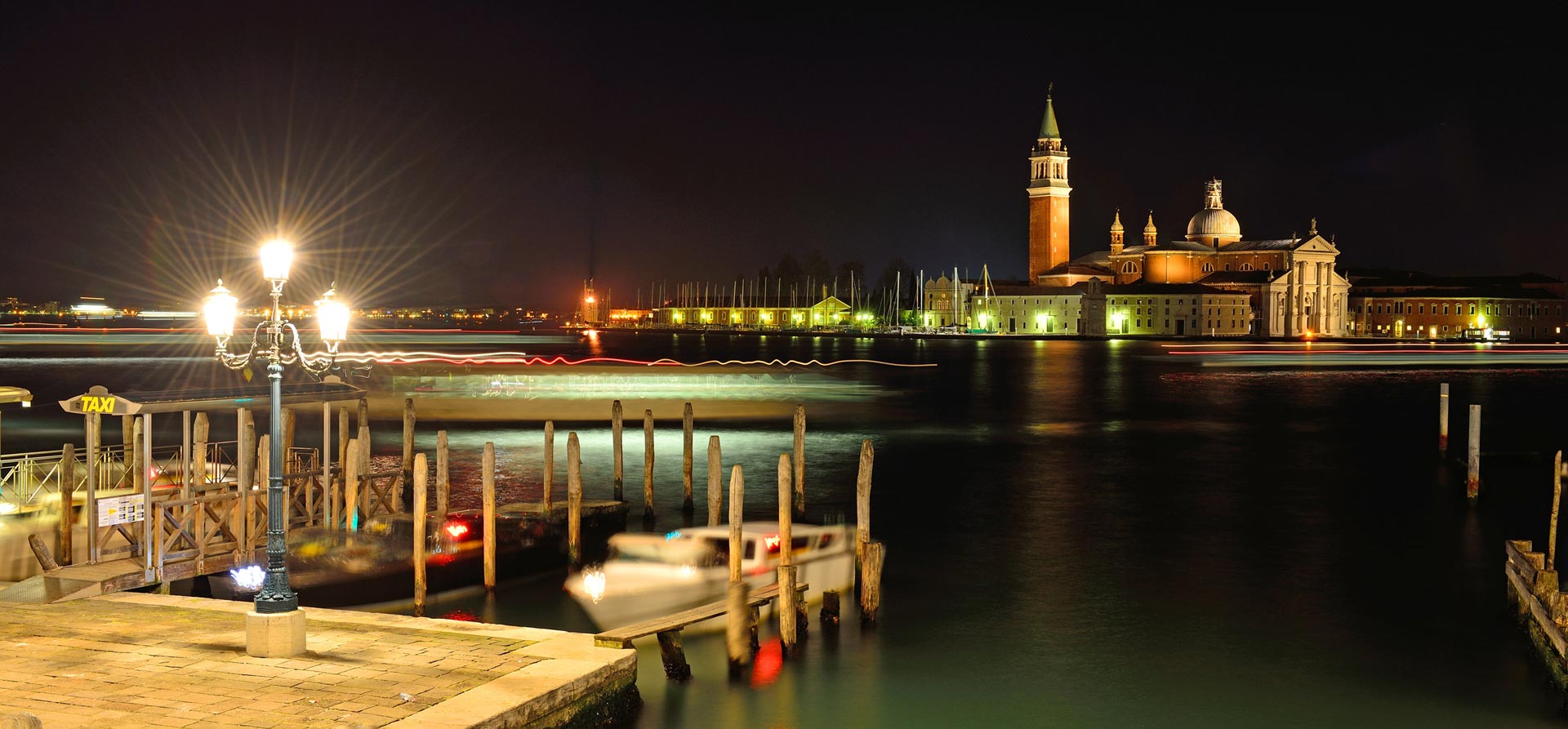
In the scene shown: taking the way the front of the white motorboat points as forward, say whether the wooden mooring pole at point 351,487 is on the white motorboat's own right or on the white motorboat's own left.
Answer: on the white motorboat's own right

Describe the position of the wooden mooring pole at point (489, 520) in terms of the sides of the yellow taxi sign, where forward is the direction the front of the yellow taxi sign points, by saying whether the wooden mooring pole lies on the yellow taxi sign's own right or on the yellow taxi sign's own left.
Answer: on the yellow taxi sign's own left

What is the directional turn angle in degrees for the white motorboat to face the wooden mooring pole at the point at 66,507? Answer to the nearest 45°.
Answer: approximately 45° to its right

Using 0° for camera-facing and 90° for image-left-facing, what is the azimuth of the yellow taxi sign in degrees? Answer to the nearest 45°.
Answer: approximately 0°

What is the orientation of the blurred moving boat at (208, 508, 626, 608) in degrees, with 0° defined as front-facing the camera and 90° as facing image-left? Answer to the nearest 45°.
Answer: approximately 45°

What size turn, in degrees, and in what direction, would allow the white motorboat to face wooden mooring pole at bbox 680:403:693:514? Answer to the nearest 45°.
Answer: approximately 135° to its right

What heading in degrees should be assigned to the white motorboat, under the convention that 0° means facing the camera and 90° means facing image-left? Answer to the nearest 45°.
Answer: approximately 45°

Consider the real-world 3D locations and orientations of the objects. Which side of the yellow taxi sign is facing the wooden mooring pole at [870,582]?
left

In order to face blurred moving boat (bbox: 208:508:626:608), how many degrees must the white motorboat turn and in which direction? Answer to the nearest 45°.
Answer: approximately 45° to its right

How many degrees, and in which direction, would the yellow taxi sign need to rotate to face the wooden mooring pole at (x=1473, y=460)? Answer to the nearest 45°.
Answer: approximately 90° to its left

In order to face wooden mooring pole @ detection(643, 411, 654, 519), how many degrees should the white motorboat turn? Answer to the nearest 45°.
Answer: approximately 135° to its right

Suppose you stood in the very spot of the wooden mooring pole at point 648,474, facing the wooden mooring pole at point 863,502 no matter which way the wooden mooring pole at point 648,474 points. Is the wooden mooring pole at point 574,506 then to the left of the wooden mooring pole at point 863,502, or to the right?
right
